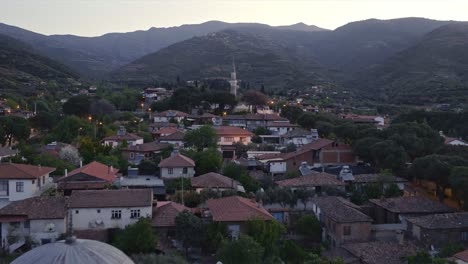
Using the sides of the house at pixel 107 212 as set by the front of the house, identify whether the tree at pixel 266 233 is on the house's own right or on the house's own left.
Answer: on the house's own left

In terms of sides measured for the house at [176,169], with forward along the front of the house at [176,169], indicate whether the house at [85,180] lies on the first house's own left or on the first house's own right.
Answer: on the first house's own right

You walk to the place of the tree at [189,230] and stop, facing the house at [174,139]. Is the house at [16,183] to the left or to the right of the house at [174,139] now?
left

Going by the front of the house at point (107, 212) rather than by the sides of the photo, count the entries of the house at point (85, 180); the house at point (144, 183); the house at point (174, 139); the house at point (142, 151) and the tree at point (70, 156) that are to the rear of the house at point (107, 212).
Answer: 5

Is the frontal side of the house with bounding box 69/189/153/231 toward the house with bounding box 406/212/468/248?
no

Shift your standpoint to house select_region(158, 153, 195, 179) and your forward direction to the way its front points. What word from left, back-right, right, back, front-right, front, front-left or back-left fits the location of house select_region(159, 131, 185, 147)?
back

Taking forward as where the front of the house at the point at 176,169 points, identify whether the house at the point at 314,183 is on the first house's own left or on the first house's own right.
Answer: on the first house's own left

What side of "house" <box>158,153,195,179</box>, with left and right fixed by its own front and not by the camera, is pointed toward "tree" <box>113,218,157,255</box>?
front

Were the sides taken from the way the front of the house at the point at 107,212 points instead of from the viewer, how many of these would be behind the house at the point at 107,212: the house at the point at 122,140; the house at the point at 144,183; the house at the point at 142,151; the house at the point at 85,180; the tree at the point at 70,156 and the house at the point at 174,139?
6

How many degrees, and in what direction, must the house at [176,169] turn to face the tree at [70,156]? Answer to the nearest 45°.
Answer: approximately 135° to its right

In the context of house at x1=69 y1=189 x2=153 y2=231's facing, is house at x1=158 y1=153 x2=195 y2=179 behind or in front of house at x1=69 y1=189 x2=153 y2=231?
behind

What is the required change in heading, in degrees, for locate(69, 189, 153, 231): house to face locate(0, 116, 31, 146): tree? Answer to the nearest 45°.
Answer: approximately 180°

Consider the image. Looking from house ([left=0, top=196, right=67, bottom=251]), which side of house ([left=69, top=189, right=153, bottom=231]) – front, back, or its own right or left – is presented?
right

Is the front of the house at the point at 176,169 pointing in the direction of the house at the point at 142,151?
no

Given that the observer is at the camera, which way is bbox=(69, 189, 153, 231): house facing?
facing the viewer

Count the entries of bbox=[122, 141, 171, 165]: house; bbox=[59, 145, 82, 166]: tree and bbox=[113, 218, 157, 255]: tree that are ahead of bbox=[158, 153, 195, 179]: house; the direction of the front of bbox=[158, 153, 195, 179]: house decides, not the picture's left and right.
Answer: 1

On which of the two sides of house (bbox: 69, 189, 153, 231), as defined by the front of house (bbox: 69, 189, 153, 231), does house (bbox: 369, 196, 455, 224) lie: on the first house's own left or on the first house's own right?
on the first house's own left

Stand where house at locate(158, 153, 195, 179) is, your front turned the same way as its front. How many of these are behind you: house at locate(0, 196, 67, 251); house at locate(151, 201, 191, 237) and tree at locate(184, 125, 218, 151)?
1

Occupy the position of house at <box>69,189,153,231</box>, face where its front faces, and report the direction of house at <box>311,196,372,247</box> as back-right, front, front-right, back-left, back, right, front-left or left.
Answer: left

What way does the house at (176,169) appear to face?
toward the camera

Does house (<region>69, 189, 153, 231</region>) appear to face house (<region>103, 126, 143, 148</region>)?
no

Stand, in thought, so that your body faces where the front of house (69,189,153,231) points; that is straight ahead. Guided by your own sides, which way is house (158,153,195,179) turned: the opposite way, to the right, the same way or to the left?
the same way

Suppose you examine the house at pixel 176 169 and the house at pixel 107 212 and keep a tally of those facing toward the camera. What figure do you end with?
2
